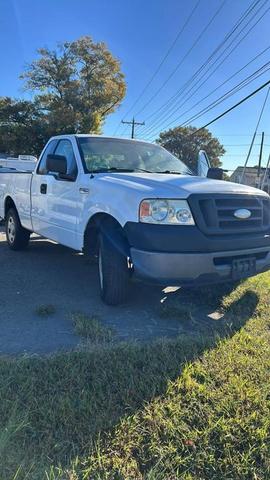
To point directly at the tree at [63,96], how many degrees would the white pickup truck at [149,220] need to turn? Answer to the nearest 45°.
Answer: approximately 135° to its left

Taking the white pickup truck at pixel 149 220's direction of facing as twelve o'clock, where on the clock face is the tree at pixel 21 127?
The tree is roughly at 7 o'clock from the white pickup truck.

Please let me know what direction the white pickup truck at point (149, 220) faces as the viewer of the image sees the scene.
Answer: facing the viewer and to the right of the viewer
